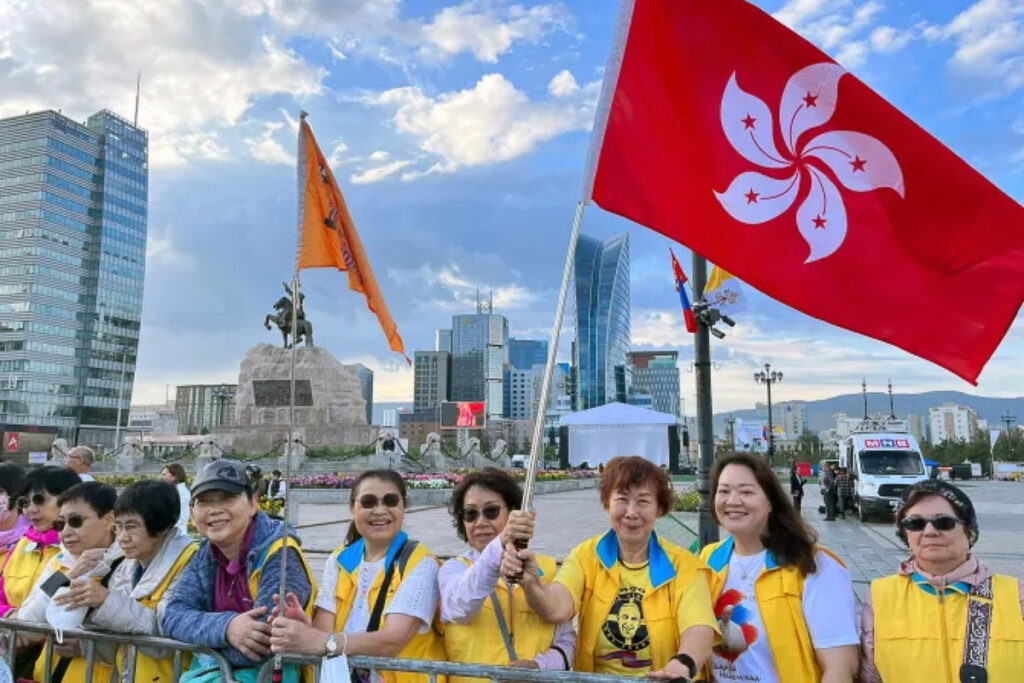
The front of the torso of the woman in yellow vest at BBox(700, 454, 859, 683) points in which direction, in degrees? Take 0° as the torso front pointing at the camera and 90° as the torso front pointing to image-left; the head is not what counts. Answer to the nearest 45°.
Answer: approximately 45°

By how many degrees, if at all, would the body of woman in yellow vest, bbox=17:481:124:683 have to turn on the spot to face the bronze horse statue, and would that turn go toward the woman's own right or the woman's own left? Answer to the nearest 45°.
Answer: approximately 135° to the woman's own right

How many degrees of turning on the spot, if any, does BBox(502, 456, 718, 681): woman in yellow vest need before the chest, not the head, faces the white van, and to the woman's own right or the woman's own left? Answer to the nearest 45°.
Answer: approximately 180°

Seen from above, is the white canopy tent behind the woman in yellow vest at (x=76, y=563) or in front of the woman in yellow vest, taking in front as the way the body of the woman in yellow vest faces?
behind

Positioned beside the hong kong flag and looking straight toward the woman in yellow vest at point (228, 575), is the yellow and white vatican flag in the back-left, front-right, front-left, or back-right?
back-right

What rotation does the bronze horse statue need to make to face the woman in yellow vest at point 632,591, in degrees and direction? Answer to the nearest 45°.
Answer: approximately 45° to its left

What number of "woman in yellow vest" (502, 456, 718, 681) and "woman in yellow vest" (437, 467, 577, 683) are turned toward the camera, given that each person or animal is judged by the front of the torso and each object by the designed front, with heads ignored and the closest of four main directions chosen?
2

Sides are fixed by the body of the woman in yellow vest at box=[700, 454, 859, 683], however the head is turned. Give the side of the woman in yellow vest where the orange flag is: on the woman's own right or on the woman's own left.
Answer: on the woman's own right

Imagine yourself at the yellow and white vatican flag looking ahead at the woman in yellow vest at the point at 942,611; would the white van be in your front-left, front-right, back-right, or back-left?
back-left

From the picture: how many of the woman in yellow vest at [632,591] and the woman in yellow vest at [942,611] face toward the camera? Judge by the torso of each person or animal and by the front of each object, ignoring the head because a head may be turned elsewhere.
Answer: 2

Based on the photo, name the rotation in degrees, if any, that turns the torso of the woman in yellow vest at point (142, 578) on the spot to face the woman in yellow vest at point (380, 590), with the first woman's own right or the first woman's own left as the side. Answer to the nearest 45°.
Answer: approximately 90° to the first woman's own left

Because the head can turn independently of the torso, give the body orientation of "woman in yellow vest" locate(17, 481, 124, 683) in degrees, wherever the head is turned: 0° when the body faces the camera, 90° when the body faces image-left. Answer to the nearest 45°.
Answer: approximately 45°
